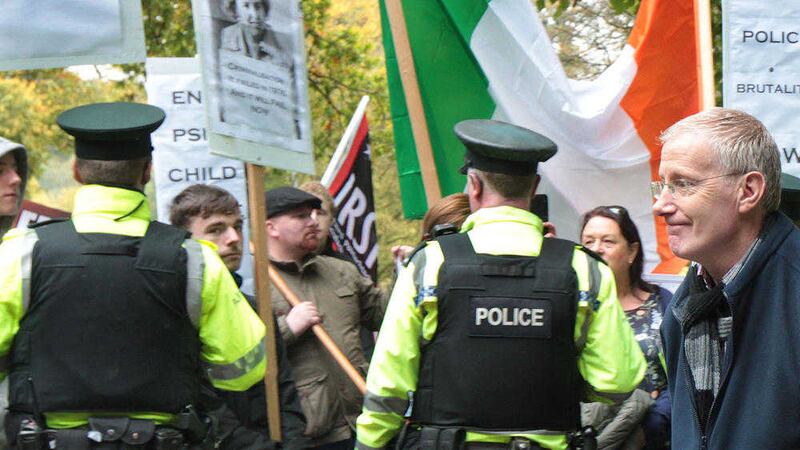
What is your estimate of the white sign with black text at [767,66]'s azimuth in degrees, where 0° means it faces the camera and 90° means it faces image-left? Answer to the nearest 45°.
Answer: approximately 0°

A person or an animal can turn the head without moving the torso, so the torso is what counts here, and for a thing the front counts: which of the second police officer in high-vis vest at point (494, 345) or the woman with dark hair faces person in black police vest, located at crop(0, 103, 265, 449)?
the woman with dark hair

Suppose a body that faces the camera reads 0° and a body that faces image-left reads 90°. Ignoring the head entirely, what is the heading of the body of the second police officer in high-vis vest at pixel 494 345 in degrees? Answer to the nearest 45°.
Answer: approximately 180°

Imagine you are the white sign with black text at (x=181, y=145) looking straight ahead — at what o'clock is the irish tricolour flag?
The irish tricolour flag is roughly at 9 o'clock from the white sign with black text.

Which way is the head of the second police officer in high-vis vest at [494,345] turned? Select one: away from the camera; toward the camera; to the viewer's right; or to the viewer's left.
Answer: away from the camera

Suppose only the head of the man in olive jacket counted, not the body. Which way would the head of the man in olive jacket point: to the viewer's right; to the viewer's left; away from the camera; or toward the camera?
to the viewer's right

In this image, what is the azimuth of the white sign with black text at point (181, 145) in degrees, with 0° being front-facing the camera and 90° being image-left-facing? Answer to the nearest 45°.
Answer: approximately 0°

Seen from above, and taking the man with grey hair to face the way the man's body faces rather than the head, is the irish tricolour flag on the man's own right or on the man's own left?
on the man's own right

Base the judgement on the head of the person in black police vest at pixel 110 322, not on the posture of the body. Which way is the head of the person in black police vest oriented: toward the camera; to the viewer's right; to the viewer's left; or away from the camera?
away from the camera

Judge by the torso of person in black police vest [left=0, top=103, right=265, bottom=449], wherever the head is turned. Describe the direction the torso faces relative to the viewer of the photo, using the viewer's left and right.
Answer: facing away from the viewer

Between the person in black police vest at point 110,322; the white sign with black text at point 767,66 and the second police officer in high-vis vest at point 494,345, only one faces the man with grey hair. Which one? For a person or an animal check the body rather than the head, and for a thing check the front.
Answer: the white sign with black text

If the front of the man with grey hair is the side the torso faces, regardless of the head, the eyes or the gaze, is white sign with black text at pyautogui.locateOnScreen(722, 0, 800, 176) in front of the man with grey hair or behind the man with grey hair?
behind
